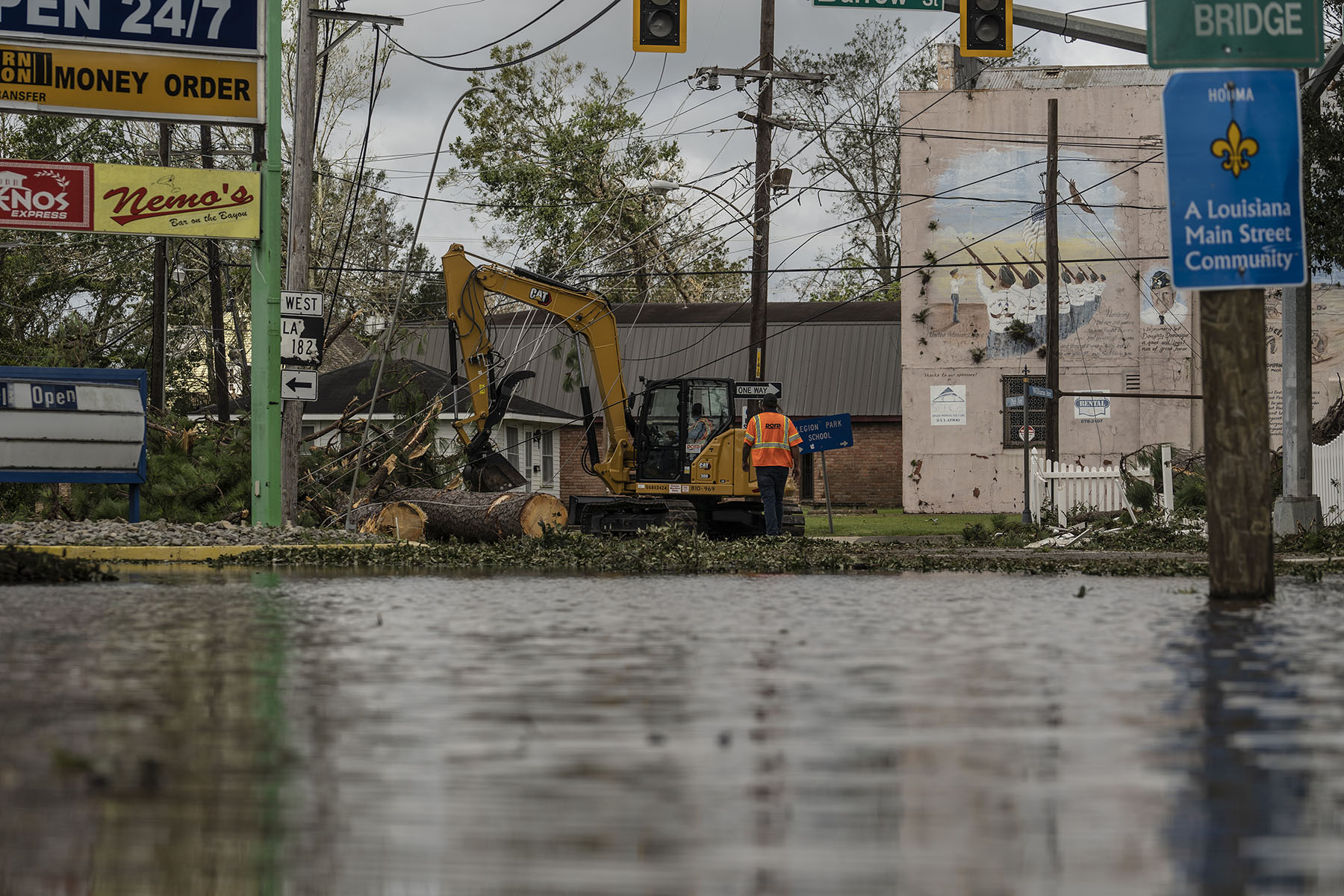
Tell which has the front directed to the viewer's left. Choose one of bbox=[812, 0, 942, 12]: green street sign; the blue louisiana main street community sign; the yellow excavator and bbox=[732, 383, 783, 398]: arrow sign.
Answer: the yellow excavator

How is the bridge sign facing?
toward the camera

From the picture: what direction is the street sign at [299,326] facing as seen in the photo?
toward the camera

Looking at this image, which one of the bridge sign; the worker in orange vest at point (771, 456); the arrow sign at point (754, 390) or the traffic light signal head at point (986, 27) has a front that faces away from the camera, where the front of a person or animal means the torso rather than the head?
the worker in orange vest

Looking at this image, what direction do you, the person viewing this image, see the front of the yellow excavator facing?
facing to the left of the viewer

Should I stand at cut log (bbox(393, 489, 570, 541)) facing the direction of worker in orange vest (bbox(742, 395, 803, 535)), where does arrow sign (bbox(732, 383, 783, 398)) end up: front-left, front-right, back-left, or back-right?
front-left

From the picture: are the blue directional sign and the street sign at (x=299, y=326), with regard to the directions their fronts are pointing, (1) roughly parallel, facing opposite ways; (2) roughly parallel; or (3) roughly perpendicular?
roughly parallel

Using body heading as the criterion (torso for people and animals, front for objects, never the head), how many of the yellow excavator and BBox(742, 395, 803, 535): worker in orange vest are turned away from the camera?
1

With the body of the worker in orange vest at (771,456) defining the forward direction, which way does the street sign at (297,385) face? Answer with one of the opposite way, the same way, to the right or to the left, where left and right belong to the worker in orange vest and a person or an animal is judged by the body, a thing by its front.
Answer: the opposite way

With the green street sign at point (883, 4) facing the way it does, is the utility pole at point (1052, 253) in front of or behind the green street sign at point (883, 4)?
behind

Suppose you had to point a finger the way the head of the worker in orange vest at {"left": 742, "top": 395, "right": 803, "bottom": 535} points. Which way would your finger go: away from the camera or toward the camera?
away from the camera

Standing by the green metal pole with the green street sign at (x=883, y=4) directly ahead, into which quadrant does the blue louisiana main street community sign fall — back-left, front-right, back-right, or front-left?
front-right

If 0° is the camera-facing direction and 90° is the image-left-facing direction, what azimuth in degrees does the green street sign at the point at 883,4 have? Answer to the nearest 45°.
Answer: approximately 0°

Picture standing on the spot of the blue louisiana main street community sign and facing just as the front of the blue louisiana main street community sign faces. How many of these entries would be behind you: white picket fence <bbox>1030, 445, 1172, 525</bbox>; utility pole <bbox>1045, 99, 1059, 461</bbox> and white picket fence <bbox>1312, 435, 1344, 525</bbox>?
3

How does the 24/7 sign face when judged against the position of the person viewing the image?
facing the viewer

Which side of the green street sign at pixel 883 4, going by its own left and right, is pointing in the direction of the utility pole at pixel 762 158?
back

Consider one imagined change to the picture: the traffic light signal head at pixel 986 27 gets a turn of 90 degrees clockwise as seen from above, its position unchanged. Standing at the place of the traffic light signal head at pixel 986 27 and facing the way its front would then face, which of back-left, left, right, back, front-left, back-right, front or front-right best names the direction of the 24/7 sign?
front
